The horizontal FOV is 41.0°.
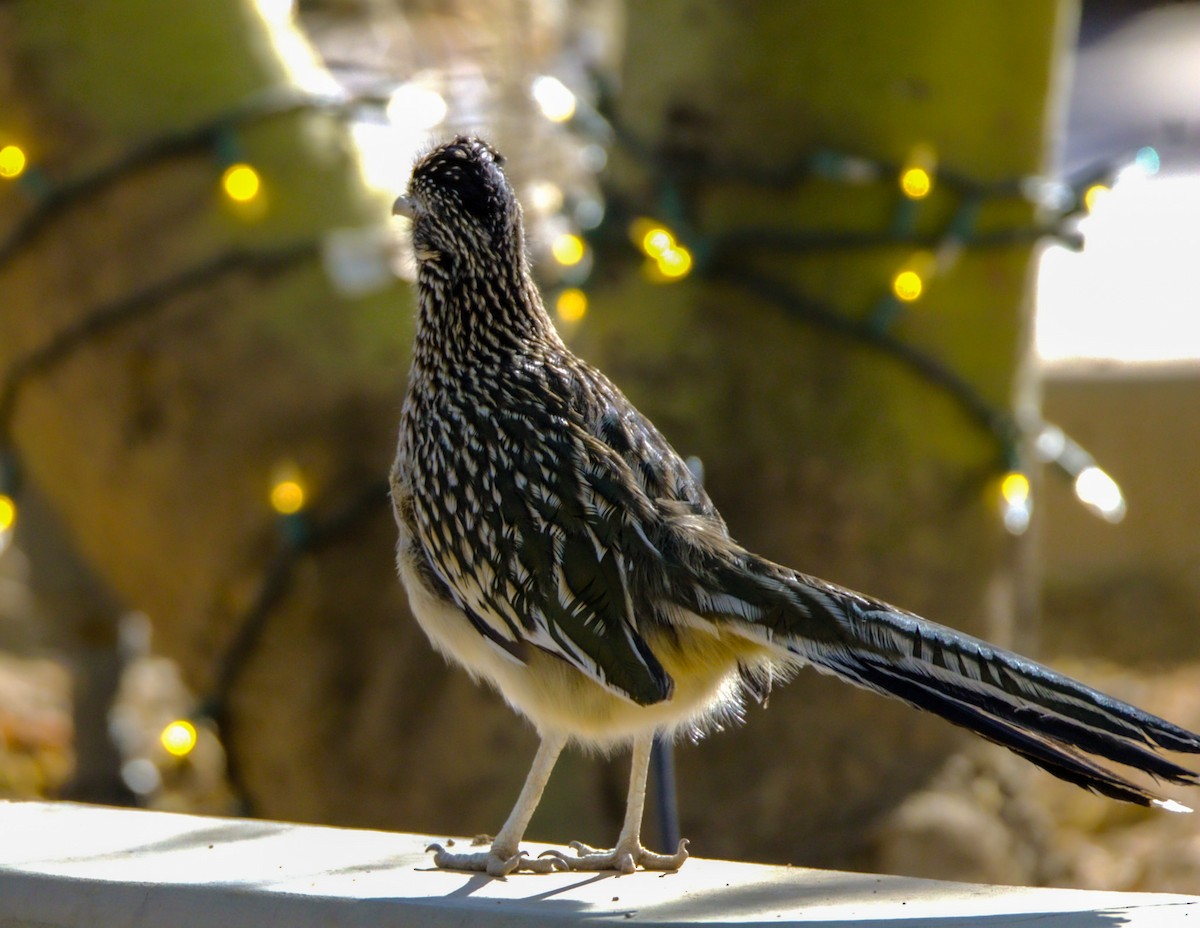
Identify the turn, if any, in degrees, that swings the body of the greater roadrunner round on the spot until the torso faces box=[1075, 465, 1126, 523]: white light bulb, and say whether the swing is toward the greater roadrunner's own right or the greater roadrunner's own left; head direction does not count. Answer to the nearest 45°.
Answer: approximately 135° to the greater roadrunner's own right

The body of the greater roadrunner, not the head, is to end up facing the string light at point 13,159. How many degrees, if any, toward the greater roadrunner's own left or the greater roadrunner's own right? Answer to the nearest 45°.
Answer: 0° — it already faces it

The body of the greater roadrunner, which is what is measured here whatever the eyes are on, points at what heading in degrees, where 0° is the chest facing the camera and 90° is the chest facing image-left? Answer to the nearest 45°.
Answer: approximately 90°
